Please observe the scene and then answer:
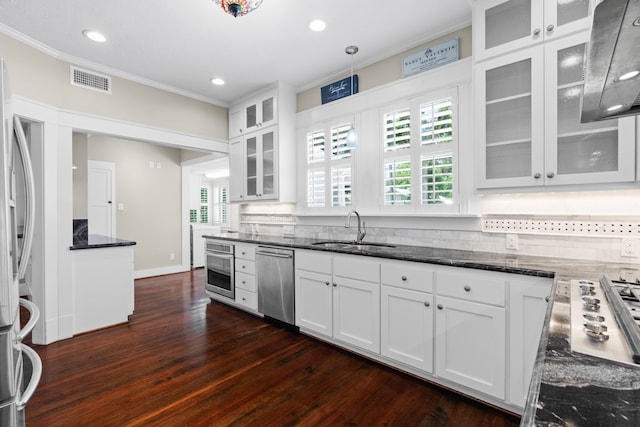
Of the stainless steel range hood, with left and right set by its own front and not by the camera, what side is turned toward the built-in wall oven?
front

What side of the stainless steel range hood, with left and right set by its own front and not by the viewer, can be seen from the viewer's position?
left

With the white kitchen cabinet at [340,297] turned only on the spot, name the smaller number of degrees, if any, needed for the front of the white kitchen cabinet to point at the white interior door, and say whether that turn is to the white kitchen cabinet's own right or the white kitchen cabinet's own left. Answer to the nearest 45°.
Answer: approximately 90° to the white kitchen cabinet's own right

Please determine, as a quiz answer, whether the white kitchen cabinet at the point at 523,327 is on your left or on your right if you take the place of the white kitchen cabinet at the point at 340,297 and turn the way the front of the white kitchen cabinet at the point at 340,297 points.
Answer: on your left

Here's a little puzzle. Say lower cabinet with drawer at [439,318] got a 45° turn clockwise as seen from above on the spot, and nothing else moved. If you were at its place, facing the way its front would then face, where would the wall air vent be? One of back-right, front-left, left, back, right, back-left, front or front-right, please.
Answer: front

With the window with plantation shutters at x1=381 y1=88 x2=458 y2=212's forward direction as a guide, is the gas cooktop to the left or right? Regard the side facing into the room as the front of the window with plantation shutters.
on its left

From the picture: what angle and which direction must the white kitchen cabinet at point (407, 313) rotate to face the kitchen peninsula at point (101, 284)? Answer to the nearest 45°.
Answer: approximately 45° to its right

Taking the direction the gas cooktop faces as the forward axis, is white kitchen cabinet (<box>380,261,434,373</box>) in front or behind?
in front

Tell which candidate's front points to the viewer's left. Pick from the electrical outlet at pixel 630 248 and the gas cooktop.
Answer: the gas cooktop

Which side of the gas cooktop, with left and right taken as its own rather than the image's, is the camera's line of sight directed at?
left
